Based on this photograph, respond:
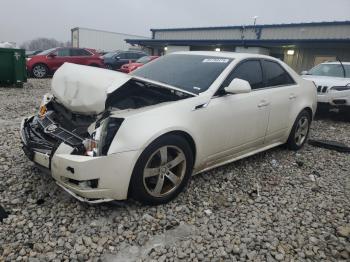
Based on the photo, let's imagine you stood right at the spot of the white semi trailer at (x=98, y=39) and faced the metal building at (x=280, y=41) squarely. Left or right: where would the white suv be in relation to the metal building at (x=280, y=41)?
right

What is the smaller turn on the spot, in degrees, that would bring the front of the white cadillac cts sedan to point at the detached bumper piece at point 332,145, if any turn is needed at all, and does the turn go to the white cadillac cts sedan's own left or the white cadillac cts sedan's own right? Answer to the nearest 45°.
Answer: approximately 180°

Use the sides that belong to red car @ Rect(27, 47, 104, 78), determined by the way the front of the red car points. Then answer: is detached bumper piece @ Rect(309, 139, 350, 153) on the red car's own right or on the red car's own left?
on the red car's own left

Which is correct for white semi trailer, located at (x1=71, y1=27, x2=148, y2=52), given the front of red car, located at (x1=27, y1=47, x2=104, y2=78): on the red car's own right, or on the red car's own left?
on the red car's own right

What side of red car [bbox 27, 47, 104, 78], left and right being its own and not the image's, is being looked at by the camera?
left

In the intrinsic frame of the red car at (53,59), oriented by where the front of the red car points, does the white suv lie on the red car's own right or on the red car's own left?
on the red car's own left

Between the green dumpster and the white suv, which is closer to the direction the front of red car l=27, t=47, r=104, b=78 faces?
the green dumpster

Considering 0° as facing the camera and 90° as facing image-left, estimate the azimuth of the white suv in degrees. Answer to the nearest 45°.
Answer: approximately 45°

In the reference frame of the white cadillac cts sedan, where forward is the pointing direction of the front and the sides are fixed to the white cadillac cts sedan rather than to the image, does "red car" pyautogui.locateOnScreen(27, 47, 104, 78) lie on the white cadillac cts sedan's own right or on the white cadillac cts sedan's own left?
on the white cadillac cts sedan's own right

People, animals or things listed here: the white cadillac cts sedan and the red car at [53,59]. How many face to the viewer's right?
0

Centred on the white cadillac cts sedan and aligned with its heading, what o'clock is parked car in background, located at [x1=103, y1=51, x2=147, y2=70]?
The parked car in background is roughly at 4 o'clock from the white cadillac cts sedan.

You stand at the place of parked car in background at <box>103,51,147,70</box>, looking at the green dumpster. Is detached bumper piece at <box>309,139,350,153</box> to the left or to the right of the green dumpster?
left

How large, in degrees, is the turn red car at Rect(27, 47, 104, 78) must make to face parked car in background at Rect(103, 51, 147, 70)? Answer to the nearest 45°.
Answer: approximately 135° to its right

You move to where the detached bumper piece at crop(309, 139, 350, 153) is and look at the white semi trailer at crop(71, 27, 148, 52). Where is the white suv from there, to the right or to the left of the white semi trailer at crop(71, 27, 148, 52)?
right

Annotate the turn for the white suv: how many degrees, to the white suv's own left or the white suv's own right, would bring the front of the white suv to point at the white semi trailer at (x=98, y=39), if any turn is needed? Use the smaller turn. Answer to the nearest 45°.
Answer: approximately 90° to the white suv's own right
